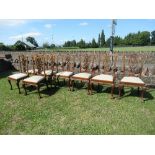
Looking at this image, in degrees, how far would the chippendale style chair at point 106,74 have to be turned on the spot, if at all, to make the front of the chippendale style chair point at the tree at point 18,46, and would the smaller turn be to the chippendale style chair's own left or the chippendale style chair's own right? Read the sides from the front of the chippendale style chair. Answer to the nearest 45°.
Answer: approximately 90° to the chippendale style chair's own right

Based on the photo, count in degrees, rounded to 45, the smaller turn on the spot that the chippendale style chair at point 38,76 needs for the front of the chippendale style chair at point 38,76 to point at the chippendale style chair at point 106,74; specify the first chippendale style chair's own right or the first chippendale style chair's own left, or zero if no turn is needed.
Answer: approximately 135° to the first chippendale style chair's own left

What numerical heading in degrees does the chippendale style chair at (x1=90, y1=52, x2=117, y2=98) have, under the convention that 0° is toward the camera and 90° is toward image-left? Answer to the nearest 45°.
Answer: approximately 45°

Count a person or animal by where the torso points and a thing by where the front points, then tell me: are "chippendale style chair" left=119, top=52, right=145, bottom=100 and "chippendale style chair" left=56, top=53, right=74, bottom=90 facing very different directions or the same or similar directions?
same or similar directions

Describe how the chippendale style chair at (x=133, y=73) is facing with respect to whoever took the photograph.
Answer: facing the viewer

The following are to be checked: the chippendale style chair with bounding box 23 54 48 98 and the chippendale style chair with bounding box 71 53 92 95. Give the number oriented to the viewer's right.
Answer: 0

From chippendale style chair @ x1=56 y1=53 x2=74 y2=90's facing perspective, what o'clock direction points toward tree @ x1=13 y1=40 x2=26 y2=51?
The tree is roughly at 4 o'clock from the chippendale style chair.

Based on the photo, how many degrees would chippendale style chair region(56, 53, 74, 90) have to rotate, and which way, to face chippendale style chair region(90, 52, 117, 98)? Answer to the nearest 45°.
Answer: approximately 90° to its left

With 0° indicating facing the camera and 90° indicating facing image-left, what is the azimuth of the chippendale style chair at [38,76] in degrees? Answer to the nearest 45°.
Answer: approximately 45°

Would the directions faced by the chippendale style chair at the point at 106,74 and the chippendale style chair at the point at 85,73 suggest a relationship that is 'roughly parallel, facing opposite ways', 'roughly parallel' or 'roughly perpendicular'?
roughly parallel

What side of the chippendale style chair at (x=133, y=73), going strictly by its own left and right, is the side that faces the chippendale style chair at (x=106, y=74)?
right

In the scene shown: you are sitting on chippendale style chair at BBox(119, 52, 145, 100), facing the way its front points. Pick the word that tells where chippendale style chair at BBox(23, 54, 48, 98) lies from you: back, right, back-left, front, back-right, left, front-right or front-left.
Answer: right

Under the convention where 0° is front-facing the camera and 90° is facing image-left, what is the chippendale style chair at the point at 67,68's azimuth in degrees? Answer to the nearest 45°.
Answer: approximately 45°

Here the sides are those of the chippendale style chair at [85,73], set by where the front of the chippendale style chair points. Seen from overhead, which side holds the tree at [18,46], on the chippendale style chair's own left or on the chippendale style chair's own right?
on the chippendale style chair's own right
